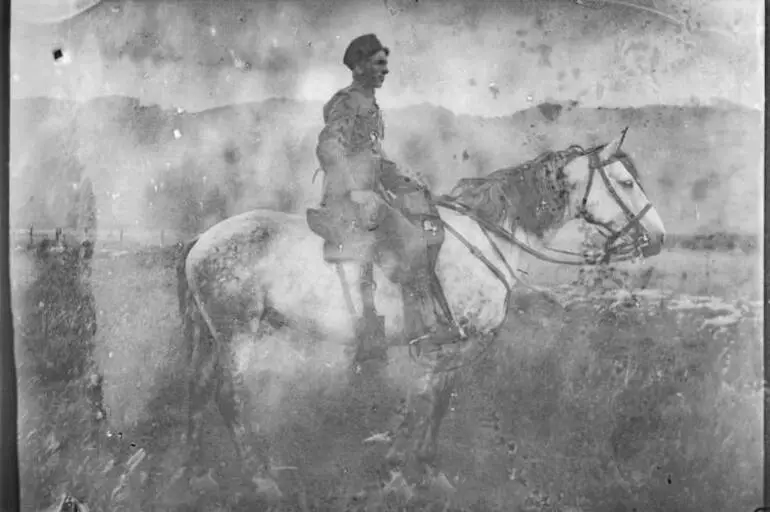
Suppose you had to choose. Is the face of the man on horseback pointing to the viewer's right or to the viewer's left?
to the viewer's right

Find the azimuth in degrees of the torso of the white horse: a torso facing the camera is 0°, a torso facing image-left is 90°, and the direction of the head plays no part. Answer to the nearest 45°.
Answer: approximately 270°
